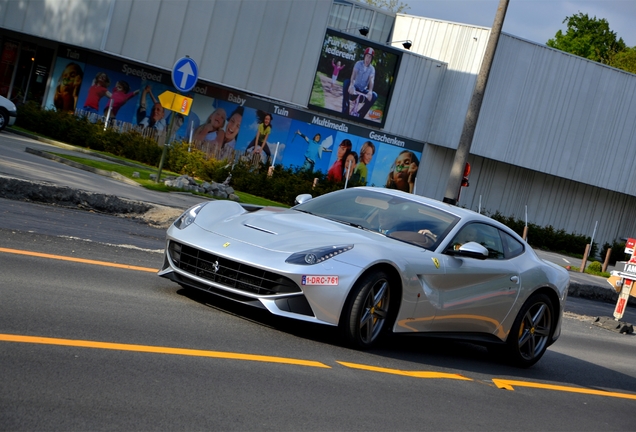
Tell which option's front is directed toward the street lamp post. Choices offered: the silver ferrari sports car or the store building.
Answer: the store building

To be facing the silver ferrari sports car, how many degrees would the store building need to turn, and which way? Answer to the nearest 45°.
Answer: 0° — it already faces it

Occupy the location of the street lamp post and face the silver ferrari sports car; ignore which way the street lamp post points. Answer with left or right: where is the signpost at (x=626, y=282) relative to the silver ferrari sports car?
left

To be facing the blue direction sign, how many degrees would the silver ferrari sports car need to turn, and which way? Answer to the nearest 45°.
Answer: approximately 90° to its right

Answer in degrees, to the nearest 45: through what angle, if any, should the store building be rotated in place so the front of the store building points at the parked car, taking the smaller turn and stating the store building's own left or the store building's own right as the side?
approximately 45° to the store building's own right

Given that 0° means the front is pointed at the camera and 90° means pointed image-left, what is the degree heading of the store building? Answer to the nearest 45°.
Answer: approximately 0°

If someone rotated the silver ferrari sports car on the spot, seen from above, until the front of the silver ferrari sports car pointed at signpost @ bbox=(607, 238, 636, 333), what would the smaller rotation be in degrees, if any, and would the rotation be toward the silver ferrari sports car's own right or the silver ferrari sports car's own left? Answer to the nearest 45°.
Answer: approximately 180°

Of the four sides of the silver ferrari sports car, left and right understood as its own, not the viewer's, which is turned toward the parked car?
right

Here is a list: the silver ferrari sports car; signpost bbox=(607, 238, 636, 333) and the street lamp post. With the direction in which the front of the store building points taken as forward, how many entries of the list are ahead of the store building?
3
